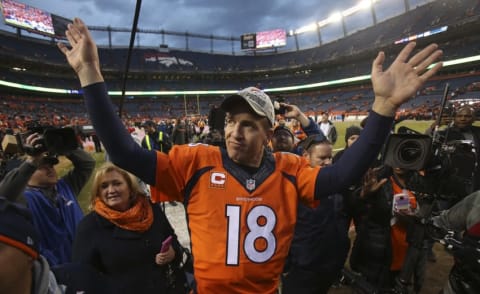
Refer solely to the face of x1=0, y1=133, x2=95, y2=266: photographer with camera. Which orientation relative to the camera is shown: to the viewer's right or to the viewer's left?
to the viewer's right

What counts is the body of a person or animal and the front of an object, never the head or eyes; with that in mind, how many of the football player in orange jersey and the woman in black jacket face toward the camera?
2

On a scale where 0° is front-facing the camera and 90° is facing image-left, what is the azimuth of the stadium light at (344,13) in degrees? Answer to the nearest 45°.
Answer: approximately 45°

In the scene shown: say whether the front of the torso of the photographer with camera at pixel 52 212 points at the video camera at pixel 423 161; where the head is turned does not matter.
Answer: yes

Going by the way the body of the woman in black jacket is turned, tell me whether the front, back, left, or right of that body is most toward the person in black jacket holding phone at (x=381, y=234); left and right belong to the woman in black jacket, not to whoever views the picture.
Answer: left

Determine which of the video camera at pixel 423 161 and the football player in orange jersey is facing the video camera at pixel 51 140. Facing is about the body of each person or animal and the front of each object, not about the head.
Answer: the video camera at pixel 423 161

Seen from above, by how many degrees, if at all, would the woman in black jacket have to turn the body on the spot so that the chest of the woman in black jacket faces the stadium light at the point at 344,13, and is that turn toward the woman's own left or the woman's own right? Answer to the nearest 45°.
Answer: approximately 135° to the woman's own left

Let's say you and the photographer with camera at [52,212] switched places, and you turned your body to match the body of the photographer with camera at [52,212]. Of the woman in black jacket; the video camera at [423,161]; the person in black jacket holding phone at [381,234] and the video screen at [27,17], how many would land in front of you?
3

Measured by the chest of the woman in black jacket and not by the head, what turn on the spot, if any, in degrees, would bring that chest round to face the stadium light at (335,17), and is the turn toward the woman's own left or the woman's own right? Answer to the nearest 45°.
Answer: approximately 135° to the woman's own left

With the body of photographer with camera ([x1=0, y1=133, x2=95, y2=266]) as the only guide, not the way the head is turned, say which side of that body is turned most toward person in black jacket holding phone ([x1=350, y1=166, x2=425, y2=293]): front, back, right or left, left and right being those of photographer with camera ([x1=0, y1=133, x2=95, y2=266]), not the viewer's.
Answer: front

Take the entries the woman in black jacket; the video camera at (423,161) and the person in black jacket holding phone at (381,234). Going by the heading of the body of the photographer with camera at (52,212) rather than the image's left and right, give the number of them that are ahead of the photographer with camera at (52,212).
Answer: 3

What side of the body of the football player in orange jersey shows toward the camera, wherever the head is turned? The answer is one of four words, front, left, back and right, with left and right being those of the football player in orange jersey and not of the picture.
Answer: front

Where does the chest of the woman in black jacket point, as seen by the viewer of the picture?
toward the camera

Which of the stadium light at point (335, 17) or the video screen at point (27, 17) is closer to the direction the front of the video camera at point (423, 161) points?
the video screen
